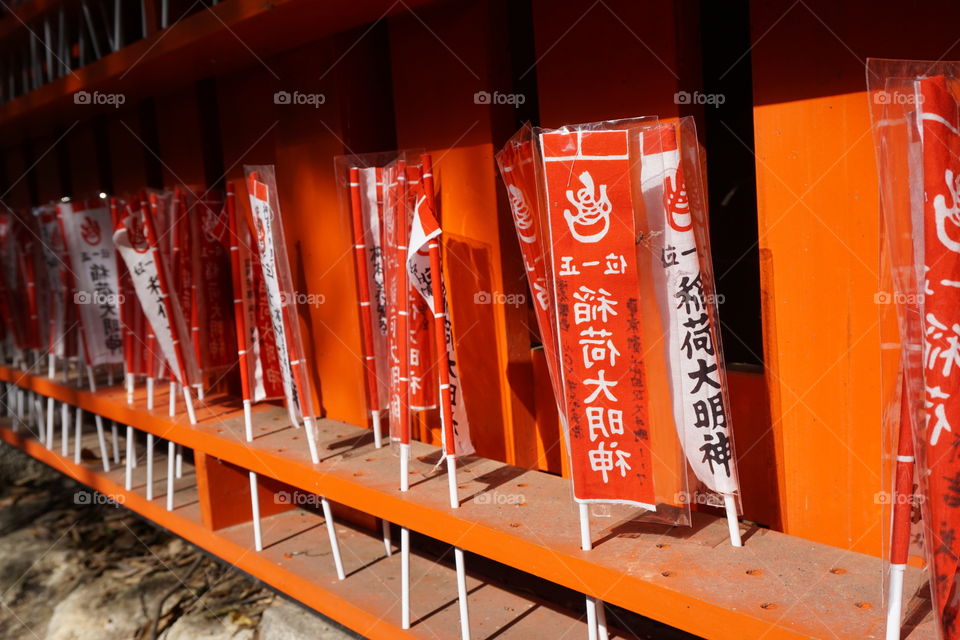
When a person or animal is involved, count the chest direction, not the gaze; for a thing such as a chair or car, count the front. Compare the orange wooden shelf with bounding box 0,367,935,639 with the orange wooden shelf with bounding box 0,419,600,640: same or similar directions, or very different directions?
same or similar directions

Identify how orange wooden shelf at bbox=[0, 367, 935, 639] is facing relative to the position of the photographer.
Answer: facing the viewer and to the left of the viewer

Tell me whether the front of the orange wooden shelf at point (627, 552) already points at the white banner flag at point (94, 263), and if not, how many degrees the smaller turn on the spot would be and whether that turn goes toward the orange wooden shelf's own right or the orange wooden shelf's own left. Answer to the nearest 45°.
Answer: approximately 90° to the orange wooden shelf's own right

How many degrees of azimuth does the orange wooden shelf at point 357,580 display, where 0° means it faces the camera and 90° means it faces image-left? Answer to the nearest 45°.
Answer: approximately 45°

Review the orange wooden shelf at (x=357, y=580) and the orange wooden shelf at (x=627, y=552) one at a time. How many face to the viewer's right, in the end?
0
